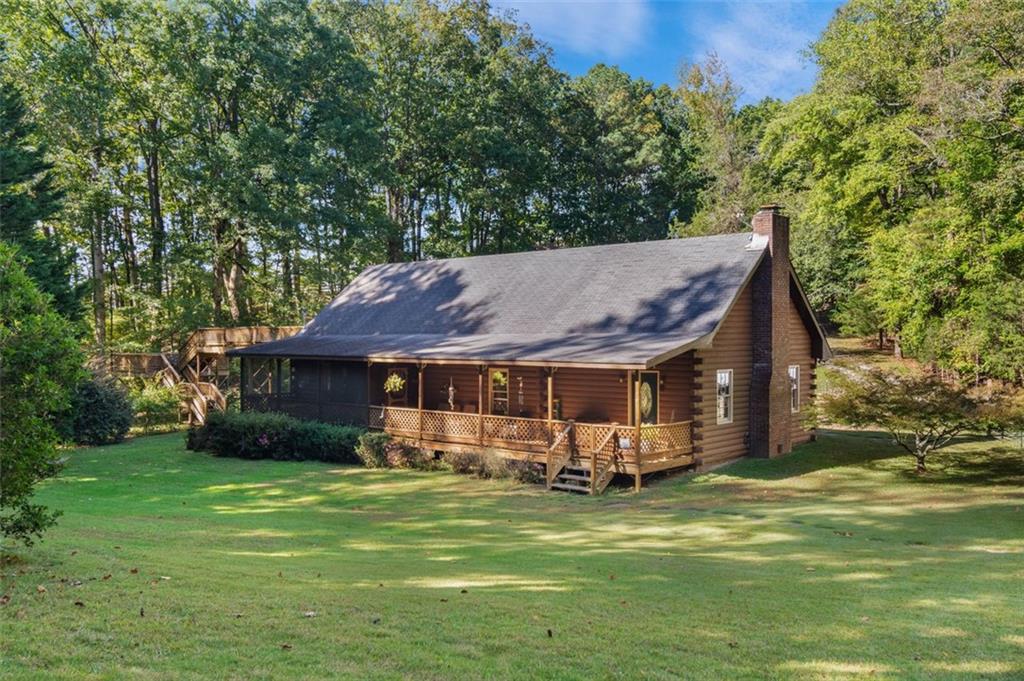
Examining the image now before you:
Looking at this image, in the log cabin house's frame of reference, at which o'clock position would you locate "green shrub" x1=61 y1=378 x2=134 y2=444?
The green shrub is roughly at 2 o'clock from the log cabin house.

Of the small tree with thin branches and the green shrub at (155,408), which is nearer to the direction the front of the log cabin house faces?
the green shrub

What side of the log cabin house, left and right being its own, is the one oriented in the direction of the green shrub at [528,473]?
front

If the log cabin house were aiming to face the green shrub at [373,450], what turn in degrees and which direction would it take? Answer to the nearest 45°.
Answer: approximately 45° to its right

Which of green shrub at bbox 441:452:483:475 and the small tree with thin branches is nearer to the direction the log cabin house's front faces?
the green shrub

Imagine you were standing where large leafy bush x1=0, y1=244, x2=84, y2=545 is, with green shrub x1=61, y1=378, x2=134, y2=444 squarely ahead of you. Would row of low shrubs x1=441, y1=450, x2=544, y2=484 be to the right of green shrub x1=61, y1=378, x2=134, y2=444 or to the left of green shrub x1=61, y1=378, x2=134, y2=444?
right

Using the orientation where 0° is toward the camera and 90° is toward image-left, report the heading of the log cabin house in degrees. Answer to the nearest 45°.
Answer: approximately 45°

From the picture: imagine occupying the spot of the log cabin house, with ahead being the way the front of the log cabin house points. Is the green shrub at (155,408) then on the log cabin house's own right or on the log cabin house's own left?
on the log cabin house's own right

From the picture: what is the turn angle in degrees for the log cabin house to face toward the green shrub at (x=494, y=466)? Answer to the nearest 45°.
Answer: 0° — it already faces it

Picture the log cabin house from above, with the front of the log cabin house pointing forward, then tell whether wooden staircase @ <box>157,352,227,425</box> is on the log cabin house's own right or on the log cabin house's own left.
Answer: on the log cabin house's own right
